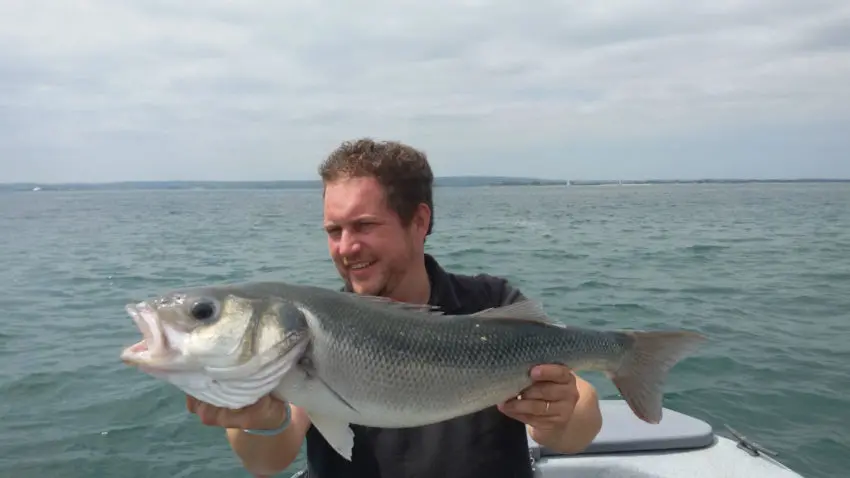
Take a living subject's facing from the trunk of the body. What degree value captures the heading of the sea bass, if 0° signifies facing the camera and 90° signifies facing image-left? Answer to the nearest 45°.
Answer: approximately 90°

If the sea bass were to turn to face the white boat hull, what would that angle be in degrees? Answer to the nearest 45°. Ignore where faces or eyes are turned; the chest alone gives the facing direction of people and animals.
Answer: approximately 135° to its right
